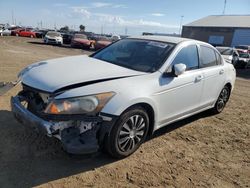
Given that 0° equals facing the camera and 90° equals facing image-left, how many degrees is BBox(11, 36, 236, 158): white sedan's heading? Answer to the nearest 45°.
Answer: approximately 45°

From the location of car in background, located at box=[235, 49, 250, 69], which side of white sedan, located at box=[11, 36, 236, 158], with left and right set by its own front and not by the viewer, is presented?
back

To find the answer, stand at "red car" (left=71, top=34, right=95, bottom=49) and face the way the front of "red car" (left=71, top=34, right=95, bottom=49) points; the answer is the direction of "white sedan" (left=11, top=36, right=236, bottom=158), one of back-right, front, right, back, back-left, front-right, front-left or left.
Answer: front-right

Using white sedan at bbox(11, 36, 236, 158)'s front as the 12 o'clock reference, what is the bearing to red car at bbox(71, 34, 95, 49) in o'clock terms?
The red car is roughly at 4 o'clock from the white sedan.

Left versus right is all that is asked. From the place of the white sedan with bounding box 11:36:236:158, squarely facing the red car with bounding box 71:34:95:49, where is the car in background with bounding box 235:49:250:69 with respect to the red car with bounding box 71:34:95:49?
right

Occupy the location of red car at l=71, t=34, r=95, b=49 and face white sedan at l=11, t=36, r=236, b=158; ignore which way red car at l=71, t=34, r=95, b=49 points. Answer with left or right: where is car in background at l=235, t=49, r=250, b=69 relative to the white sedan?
left
